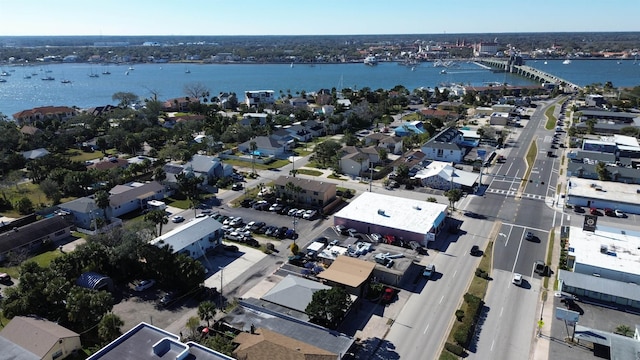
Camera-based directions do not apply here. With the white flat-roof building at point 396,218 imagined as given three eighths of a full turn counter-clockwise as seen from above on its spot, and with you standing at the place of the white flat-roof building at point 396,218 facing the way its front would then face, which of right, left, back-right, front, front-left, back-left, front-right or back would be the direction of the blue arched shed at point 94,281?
left

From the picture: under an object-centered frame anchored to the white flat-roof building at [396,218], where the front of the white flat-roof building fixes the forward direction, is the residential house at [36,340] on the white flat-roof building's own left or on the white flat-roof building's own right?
on the white flat-roof building's own right

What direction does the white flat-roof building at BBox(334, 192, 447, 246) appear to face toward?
to the viewer's right

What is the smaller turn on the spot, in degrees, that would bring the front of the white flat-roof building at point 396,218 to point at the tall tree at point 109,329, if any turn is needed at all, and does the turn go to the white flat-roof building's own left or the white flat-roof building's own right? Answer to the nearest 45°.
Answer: approximately 135° to the white flat-roof building's own right

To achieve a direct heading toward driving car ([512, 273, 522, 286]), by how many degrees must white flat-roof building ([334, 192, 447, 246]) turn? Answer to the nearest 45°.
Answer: approximately 45° to its right

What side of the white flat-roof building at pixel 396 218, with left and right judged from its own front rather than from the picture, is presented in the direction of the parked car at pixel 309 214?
back

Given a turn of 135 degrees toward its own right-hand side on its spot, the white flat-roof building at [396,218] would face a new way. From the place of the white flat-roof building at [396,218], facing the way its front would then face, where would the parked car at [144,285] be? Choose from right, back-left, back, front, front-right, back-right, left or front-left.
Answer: front

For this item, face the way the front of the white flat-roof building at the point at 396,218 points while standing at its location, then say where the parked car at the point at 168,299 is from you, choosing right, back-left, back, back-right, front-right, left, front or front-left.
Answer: back-right

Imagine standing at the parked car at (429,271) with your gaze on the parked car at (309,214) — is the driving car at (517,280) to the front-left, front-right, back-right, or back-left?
back-right
